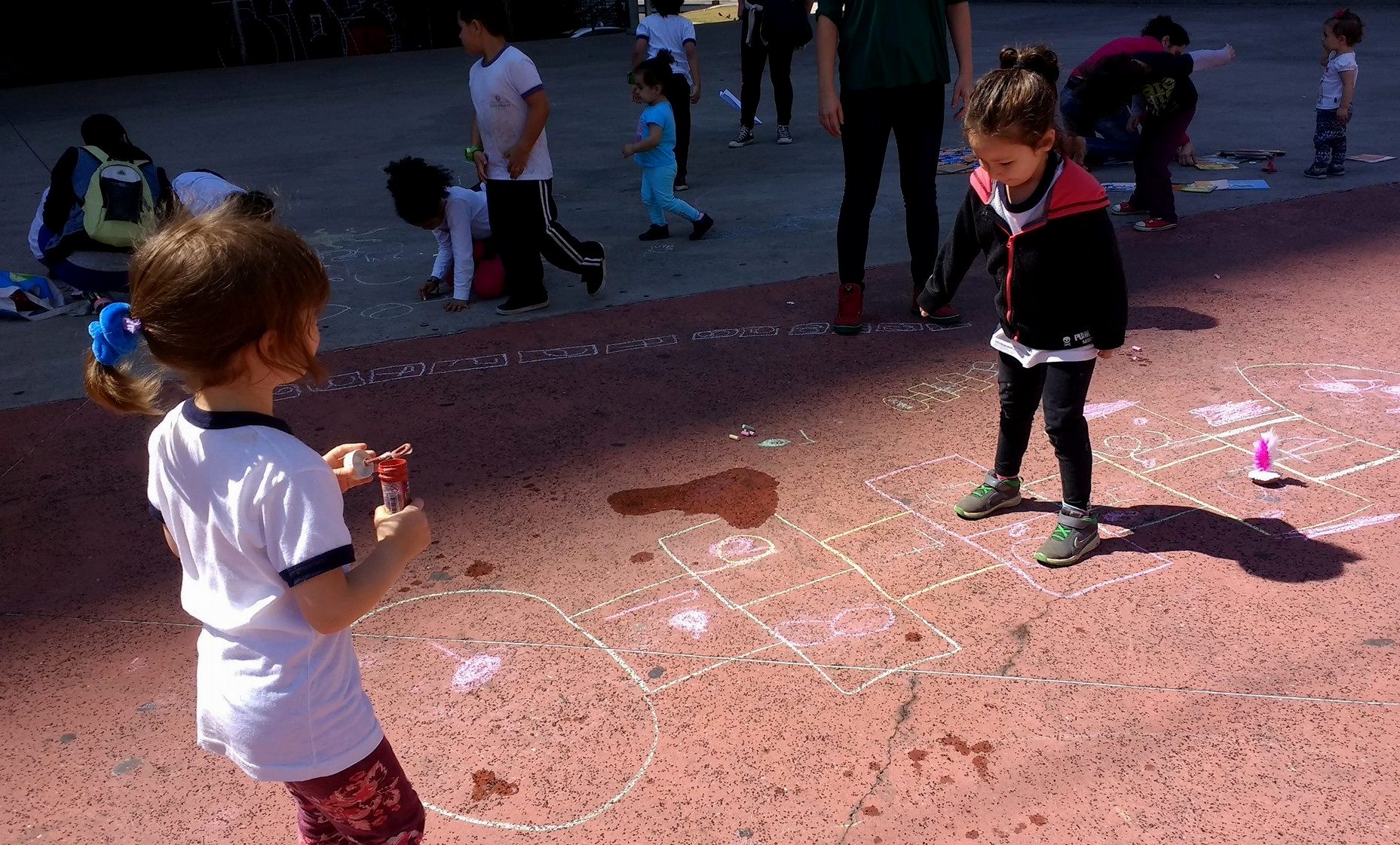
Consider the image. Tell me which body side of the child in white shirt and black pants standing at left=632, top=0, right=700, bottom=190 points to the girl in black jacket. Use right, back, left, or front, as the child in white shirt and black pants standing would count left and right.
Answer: back

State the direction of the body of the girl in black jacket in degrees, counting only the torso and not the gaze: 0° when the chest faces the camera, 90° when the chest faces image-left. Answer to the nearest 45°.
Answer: approximately 45°

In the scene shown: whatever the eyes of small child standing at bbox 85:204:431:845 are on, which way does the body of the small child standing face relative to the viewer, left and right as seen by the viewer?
facing away from the viewer and to the right of the viewer

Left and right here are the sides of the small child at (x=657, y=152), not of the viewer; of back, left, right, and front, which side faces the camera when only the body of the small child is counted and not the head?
left

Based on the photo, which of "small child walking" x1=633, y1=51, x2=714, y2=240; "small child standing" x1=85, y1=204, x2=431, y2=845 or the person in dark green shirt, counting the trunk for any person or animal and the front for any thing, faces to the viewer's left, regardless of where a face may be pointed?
"small child walking" x1=633, y1=51, x2=714, y2=240

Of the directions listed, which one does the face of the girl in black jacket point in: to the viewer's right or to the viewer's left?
to the viewer's left

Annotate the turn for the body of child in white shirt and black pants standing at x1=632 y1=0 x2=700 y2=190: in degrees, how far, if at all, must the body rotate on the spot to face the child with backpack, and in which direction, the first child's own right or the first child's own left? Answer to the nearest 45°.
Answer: approximately 135° to the first child's own left
